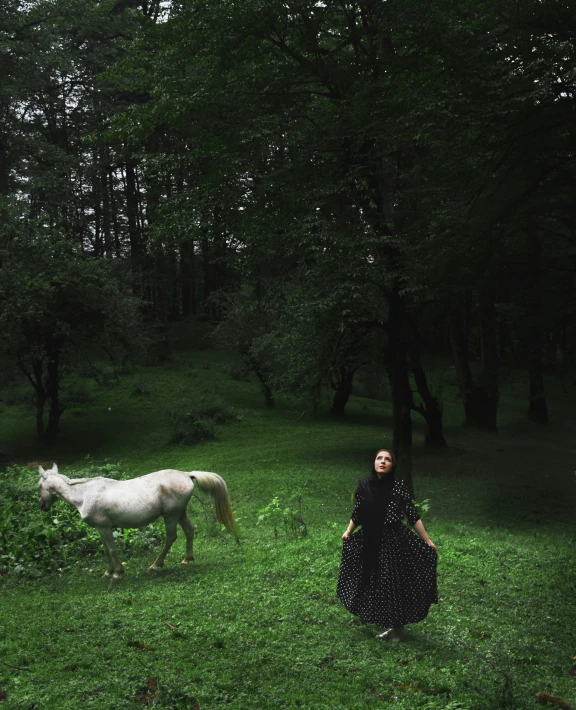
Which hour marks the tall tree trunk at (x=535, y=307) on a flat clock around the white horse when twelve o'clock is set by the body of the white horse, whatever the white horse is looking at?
The tall tree trunk is roughly at 5 o'clock from the white horse.

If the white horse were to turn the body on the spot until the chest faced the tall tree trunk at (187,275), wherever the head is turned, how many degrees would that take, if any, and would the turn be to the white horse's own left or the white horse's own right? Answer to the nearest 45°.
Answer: approximately 90° to the white horse's own right

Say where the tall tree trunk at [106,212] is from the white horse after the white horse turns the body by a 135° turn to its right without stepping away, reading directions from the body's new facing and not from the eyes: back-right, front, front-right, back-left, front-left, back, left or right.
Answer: front-left

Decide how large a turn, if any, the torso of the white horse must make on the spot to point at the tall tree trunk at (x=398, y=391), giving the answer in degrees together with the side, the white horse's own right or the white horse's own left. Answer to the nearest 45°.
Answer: approximately 135° to the white horse's own right

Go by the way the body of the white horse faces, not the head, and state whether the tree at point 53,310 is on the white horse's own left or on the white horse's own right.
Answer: on the white horse's own right

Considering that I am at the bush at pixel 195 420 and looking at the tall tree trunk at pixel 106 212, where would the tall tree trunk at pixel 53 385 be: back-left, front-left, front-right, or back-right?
front-left

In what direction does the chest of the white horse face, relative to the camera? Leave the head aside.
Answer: to the viewer's left

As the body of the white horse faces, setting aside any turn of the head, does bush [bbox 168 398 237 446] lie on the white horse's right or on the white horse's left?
on the white horse's right

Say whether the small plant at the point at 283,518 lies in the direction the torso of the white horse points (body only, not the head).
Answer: no

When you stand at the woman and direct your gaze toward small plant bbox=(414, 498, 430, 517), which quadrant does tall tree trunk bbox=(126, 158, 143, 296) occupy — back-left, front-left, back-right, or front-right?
front-left

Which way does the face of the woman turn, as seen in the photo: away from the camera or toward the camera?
toward the camera

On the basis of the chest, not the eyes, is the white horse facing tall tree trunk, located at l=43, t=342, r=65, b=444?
no
